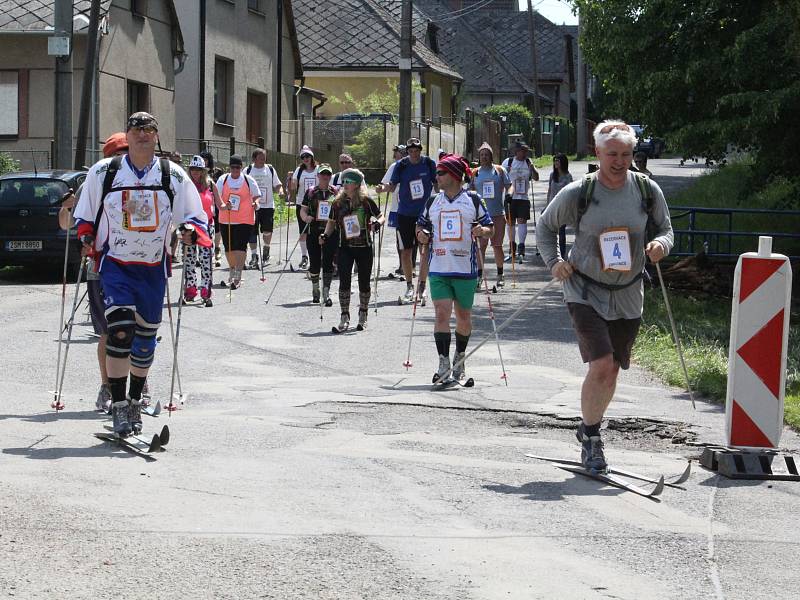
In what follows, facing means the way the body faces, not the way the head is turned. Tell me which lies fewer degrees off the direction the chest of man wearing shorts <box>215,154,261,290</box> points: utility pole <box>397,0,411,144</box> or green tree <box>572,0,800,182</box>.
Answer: the green tree

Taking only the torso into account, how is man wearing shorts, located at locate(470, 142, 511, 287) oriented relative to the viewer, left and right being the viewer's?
facing the viewer

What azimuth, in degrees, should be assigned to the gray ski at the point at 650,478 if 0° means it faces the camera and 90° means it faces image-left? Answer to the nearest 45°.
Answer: approximately 315°

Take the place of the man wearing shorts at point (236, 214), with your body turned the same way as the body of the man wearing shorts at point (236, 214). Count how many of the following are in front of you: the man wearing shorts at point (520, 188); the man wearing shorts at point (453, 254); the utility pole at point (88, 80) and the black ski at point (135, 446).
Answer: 2

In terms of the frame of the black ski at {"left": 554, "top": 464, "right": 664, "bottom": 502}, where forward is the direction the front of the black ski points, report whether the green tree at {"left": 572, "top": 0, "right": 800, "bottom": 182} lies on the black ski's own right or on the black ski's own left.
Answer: on the black ski's own left

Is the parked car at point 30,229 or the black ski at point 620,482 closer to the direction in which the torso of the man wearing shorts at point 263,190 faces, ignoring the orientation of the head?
the black ski

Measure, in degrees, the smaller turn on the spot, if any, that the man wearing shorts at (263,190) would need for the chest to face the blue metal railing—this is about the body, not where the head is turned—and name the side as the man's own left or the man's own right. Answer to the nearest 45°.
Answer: approximately 90° to the man's own left

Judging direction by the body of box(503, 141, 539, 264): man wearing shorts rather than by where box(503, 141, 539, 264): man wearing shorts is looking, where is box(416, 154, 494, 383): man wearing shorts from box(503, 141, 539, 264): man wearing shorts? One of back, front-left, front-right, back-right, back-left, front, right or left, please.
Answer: front

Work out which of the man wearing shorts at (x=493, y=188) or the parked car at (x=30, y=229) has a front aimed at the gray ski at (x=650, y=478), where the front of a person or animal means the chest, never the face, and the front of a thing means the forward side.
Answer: the man wearing shorts

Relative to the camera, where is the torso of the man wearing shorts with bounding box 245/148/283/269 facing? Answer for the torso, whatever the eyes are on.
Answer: toward the camera
